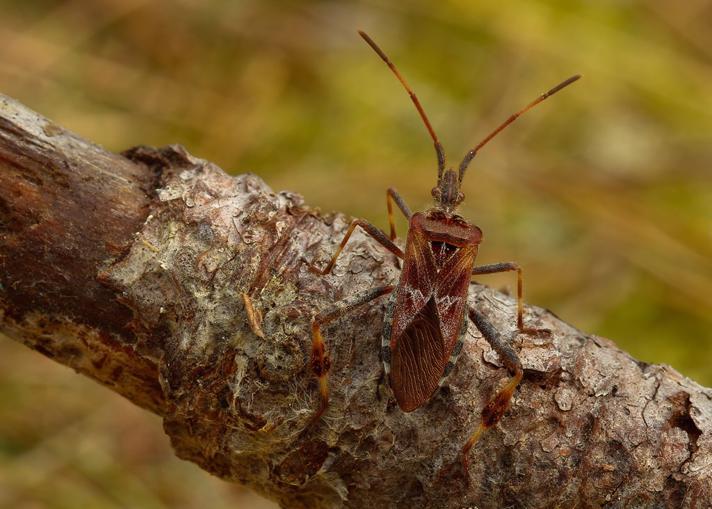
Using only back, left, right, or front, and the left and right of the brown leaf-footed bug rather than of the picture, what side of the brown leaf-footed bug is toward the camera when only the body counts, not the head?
back
